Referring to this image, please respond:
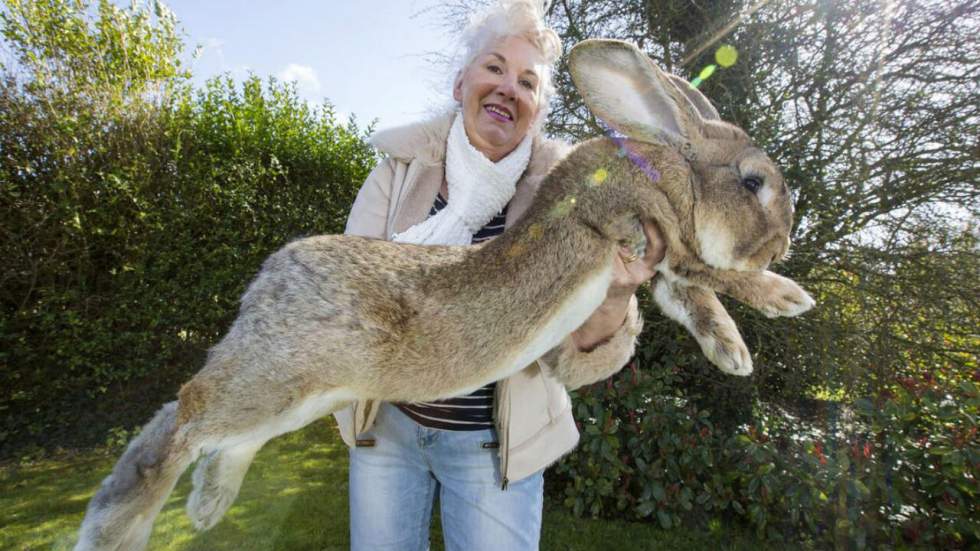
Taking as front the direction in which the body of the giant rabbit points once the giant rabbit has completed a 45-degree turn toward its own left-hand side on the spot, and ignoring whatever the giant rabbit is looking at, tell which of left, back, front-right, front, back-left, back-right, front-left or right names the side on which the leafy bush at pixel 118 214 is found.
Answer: left

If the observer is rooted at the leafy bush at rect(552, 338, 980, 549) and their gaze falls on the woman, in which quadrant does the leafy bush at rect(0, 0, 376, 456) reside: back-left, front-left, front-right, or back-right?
front-right

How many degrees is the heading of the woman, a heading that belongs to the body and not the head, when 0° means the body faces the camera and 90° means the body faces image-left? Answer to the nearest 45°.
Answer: approximately 0°

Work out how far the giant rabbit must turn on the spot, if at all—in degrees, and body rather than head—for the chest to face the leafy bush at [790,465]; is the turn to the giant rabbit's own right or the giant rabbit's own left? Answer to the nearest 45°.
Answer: approximately 45° to the giant rabbit's own left

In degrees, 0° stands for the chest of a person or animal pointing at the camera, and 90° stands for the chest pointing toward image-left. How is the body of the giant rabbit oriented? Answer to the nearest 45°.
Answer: approximately 270°

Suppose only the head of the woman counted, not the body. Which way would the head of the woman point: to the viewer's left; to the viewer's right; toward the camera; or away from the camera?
toward the camera

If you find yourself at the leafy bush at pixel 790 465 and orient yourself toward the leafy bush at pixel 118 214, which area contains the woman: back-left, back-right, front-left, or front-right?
front-left

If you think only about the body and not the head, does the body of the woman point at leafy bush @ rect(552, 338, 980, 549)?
no
